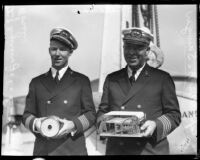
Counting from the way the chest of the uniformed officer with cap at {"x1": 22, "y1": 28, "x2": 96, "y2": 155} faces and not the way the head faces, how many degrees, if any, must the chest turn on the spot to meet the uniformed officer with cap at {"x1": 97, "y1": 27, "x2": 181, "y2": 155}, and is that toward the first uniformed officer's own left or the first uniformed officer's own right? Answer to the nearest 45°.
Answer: approximately 90° to the first uniformed officer's own left

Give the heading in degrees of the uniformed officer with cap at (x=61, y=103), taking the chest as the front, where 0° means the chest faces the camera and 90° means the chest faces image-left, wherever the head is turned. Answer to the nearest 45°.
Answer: approximately 0°
